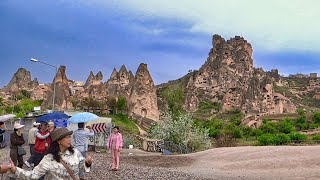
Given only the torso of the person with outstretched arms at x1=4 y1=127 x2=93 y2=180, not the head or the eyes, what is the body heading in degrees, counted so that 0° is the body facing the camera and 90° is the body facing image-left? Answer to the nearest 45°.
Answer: approximately 315°

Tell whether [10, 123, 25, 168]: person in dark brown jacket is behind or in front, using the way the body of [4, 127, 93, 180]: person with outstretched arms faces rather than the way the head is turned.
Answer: behind

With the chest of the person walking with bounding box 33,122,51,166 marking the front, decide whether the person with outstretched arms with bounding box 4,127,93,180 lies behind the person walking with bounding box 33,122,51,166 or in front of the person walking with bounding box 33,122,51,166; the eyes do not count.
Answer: in front

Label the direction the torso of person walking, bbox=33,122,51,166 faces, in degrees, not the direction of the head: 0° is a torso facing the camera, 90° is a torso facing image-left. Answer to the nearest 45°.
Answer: approximately 0°

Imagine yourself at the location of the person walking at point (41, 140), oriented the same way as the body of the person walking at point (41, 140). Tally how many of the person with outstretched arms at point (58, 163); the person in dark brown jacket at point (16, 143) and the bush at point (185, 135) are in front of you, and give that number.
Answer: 1

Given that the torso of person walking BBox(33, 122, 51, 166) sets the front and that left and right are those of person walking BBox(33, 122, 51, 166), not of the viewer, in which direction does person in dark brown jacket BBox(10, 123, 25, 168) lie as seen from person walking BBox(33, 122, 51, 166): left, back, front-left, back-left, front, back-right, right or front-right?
back-right

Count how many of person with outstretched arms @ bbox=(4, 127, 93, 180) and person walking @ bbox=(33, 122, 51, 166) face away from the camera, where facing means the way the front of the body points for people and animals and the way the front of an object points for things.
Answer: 0

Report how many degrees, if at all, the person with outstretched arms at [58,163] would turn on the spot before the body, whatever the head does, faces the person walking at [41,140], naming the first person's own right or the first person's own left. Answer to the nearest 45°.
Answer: approximately 135° to the first person's own left
